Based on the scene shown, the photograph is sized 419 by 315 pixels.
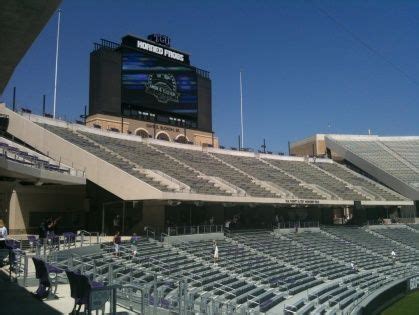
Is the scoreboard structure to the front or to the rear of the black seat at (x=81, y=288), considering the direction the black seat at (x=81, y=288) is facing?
to the front

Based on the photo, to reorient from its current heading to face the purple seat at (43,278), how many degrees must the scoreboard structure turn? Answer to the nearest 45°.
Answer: approximately 45° to its right

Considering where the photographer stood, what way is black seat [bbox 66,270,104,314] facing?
facing away from the viewer and to the right of the viewer

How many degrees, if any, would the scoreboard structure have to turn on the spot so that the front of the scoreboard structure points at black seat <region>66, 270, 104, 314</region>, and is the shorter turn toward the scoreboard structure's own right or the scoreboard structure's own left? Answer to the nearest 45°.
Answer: approximately 45° to the scoreboard structure's own right

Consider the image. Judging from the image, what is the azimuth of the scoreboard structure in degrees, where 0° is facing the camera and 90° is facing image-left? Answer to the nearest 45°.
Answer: approximately 315°

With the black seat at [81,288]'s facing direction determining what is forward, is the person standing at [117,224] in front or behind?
in front
